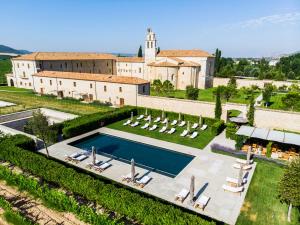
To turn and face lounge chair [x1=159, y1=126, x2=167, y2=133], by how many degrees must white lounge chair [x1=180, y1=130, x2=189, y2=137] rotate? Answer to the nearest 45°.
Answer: approximately 45° to its right

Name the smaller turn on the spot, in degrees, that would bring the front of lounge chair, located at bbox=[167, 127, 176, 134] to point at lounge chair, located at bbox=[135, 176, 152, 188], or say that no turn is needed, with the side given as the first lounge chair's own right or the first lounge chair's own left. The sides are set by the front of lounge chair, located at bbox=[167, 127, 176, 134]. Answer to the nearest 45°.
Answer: approximately 45° to the first lounge chair's own left

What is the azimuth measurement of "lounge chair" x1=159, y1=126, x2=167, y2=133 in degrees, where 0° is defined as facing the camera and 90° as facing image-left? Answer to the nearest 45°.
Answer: approximately 45°

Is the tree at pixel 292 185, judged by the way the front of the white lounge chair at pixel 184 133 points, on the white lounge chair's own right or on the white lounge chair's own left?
on the white lounge chair's own left

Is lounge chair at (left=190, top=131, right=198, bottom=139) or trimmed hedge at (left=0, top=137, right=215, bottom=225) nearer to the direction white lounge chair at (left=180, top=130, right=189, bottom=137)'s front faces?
the trimmed hedge

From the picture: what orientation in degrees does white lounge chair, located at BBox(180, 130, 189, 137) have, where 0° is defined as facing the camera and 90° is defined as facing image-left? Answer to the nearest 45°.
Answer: approximately 45°

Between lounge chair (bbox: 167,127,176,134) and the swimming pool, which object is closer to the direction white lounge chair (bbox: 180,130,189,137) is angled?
the swimming pool

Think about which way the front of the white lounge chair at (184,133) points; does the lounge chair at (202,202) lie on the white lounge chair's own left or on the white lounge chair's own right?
on the white lounge chair's own left

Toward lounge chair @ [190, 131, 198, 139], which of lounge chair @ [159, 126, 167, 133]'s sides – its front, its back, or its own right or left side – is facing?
left

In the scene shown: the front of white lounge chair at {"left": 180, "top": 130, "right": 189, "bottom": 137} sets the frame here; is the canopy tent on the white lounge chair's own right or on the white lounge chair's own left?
on the white lounge chair's own left

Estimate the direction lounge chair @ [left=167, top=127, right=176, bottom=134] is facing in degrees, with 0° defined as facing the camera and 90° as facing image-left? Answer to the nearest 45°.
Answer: approximately 45°
